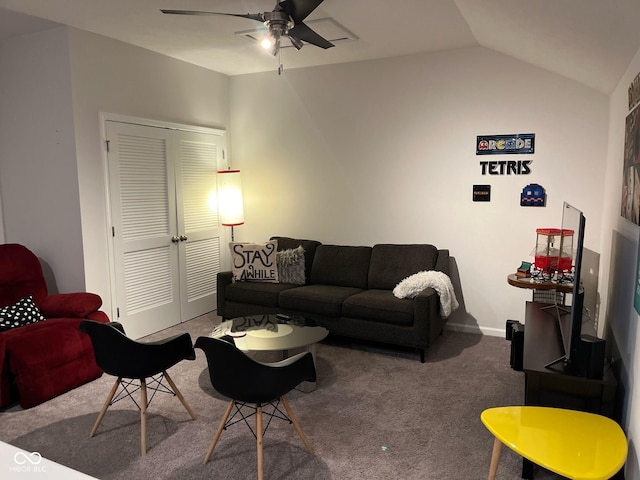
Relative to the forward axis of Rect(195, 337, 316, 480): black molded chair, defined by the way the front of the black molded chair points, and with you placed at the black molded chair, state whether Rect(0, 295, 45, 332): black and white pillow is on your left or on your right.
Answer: on your left

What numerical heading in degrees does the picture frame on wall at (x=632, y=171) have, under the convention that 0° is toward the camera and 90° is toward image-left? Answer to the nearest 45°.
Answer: approximately 90°

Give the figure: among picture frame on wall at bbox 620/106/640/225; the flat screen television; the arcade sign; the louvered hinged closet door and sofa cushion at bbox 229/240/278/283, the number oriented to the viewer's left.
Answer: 2

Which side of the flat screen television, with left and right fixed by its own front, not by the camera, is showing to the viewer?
left

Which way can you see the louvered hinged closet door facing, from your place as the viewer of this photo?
facing the viewer and to the right of the viewer

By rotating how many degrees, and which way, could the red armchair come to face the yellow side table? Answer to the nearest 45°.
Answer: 0° — it already faces it

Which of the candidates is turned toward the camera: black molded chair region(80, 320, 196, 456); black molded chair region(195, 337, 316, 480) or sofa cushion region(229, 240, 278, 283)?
the sofa cushion

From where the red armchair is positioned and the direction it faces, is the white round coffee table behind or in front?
in front

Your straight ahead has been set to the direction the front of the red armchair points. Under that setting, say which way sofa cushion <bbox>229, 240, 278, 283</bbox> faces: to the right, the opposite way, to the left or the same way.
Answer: to the right

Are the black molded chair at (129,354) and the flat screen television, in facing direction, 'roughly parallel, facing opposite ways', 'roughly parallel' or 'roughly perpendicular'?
roughly perpendicular

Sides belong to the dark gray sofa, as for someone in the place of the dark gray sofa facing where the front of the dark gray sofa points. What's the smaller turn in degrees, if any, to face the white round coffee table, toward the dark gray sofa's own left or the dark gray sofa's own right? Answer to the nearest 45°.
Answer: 0° — it already faces it

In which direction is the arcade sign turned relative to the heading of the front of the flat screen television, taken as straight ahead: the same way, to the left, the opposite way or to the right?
to the left

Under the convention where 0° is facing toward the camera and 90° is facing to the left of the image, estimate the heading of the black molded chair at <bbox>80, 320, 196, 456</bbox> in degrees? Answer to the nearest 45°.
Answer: approximately 225°

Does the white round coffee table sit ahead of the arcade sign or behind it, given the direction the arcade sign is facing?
ahead

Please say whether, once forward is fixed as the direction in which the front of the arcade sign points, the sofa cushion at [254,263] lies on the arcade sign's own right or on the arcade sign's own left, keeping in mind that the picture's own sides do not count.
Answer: on the arcade sign's own right

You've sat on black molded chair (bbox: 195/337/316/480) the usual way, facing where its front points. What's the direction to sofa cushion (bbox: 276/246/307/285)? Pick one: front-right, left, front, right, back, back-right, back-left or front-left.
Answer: front-left
